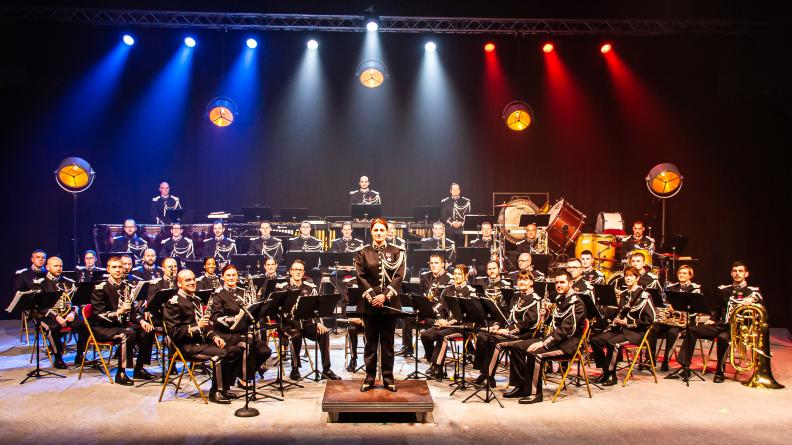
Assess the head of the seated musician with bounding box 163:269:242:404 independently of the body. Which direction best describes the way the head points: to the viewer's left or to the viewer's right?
to the viewer's right

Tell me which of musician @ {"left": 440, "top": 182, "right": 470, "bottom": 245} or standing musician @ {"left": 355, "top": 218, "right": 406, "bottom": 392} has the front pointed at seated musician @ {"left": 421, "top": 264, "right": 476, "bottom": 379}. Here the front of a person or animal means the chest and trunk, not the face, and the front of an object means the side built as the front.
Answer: the musician

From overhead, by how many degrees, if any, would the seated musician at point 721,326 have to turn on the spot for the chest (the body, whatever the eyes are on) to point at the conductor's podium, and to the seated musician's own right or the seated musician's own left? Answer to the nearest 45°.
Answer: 0° — they already face it

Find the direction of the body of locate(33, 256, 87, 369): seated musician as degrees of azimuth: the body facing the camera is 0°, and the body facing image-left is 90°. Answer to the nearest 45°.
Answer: approximately 315°

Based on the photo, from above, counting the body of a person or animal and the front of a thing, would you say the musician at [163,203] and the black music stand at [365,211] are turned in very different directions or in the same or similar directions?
very different directions

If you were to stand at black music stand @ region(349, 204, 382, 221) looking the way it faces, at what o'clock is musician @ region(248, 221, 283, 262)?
The musician is roughly at 9 o'clock from the black music stand.

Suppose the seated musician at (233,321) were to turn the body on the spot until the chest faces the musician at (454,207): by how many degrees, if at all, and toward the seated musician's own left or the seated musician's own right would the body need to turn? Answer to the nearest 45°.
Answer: approximately 90° to the seated musician's own left

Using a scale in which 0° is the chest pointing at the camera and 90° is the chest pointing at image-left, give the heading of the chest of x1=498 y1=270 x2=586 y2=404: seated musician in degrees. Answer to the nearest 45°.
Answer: approximately 45°

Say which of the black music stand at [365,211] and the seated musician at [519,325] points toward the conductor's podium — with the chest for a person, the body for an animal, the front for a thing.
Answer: the seated musician

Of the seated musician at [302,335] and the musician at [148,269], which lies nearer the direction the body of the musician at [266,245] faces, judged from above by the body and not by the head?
the seated musician
